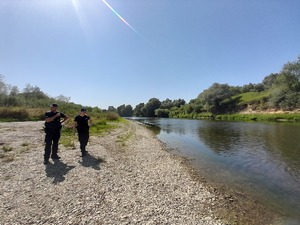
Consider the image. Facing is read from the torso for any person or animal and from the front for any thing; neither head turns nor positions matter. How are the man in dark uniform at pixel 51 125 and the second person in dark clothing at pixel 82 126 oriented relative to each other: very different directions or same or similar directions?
same or similar directions

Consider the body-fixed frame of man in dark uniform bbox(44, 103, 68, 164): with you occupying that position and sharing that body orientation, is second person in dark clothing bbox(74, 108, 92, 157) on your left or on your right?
on your left

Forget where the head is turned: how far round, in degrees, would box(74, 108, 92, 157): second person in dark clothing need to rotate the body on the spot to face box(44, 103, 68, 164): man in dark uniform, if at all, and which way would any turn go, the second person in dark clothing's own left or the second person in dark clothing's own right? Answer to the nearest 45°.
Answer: approximately 45° to the second person in dark clothing's own right

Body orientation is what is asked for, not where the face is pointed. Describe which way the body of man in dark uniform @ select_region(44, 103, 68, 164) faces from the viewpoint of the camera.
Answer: toward the camera

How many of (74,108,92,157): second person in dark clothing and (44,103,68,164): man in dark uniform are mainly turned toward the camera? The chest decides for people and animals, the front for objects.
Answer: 2
